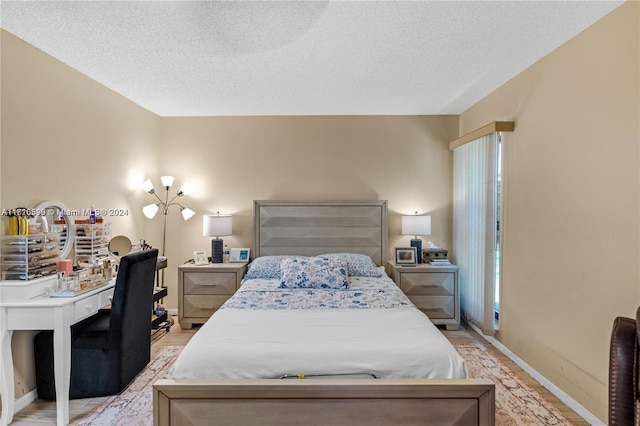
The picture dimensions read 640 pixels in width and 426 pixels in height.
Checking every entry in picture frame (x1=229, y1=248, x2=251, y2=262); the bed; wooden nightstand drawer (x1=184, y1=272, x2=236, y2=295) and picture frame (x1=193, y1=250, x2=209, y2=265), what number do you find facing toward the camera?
4

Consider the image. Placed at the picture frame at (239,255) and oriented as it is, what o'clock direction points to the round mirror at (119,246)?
The round mirror is roughly at 2 o'clock from the picture frame.

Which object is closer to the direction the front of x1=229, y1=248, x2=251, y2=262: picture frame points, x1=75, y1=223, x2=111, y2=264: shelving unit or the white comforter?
the white comforter

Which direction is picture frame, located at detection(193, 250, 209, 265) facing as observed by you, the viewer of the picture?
facing the viewer

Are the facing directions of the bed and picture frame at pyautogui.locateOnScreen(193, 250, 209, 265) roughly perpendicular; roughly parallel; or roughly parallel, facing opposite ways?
roughly parallel

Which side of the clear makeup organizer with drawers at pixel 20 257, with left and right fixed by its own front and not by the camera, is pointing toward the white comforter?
front

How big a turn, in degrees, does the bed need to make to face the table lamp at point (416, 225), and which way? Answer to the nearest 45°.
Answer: approximately 135° to its left

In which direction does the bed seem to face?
toward the camera

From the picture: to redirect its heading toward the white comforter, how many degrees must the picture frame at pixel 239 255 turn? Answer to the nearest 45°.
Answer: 0° — it already faces it

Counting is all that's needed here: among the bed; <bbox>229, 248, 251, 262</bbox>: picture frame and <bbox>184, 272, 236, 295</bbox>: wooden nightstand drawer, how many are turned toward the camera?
3

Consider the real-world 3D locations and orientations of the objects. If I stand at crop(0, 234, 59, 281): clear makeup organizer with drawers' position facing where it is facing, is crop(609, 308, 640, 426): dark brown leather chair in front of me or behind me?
in front

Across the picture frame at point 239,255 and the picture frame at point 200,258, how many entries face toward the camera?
2

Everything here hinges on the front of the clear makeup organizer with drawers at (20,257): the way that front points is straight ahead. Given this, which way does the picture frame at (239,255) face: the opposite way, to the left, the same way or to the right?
to the right

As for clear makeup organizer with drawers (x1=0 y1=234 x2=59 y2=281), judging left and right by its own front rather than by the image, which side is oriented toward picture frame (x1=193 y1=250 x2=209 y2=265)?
left

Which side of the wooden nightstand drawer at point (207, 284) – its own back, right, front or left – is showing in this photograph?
front

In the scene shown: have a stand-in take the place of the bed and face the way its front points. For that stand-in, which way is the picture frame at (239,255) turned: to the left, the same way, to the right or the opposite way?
the same way

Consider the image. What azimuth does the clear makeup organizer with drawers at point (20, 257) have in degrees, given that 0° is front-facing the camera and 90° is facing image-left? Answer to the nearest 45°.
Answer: approximately 315°
